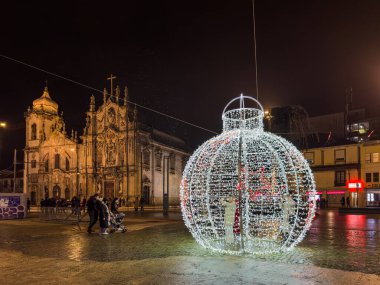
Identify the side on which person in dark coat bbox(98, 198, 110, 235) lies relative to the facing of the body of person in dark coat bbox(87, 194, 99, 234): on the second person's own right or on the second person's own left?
on the second person's own right

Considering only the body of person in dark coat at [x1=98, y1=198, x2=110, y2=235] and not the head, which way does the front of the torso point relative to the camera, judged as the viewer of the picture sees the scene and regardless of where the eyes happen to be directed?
to the viewer's right

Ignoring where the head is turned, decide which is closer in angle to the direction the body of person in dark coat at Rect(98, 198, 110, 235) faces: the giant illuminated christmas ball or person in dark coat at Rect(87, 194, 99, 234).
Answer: the giant illuminated christmas ball

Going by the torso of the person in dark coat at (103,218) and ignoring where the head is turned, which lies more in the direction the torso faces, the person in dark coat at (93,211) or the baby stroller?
the baby stroller

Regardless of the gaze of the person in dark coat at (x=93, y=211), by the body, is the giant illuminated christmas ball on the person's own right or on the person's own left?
on the person's own right

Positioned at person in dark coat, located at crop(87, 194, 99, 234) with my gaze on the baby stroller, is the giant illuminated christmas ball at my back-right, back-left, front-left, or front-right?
front-right

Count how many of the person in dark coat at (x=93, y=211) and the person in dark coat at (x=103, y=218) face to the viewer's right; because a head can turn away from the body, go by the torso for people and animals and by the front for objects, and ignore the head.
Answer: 2

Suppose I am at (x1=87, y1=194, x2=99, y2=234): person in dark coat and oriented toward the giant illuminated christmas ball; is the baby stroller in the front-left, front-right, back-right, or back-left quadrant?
front-left

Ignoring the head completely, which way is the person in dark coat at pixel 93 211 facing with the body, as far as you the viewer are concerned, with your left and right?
facing to the right of the viewer

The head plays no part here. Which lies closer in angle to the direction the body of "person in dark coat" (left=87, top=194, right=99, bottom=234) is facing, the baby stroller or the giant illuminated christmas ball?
the baby stroller

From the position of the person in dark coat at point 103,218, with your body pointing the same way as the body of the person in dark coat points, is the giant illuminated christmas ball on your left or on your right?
on your right

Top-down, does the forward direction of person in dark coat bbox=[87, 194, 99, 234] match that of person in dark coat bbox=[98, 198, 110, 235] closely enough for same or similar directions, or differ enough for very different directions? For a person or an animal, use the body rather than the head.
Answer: same or similar directions
